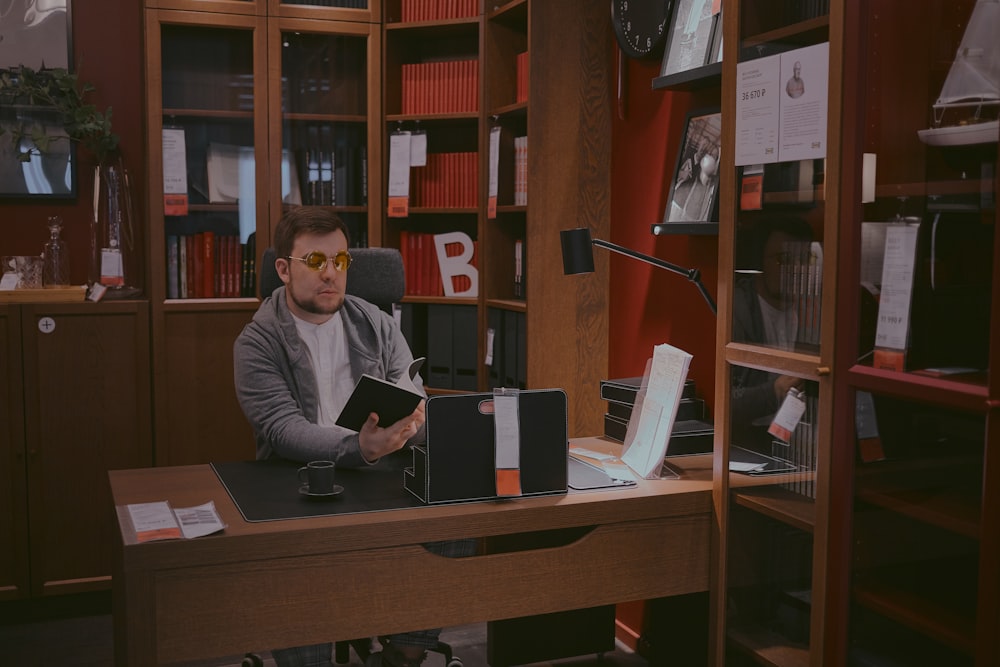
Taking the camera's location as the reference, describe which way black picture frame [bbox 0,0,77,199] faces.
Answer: facing the viewer

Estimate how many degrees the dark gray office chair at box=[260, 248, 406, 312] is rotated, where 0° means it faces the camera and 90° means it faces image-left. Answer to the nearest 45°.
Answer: approximately 0°

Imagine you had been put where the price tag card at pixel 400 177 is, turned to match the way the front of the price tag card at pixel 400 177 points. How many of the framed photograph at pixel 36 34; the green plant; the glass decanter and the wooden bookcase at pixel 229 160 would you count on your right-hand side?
4

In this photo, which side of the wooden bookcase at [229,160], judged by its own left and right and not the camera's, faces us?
front

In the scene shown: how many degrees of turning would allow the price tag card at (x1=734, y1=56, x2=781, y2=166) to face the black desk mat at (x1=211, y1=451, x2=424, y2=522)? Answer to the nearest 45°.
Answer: approximately 45° to its right

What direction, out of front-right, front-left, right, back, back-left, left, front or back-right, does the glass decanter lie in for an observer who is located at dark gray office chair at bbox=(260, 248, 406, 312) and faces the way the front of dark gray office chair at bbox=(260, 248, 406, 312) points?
back-right

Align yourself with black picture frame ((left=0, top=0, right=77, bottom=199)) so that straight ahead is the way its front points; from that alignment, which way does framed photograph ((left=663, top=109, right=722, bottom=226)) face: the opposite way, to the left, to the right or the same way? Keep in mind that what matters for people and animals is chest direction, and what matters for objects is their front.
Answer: to the right

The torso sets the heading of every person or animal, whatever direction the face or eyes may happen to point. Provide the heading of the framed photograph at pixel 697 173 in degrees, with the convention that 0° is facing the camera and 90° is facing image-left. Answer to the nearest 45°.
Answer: approximately 45°

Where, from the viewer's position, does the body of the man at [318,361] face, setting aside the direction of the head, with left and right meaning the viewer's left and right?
facing the viewer and to the right of the viewer

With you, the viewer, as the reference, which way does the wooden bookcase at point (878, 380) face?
facing the viewer and to the left of the viewer

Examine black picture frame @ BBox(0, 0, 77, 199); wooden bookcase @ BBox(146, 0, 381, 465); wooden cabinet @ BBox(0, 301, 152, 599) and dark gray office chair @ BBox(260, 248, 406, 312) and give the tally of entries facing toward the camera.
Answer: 4

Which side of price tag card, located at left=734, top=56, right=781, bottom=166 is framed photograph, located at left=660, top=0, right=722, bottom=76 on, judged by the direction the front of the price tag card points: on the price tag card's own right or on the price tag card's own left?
on the price tag card's own right

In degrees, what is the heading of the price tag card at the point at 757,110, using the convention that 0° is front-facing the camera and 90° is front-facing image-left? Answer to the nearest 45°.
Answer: approximately 45°

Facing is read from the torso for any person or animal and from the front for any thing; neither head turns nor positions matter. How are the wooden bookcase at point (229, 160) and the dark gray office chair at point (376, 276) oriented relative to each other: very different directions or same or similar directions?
same or similar directions

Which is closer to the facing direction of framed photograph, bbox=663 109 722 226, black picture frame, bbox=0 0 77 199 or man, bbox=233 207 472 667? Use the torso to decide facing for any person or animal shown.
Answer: the man

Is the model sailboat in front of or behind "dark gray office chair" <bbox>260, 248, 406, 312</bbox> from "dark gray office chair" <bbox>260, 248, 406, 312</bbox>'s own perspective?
in front
